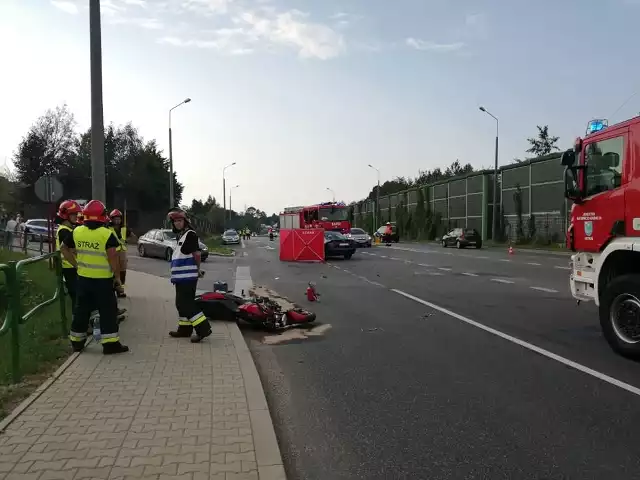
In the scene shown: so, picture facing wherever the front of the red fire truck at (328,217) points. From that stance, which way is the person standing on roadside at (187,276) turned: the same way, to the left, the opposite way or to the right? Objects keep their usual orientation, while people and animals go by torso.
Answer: to the right

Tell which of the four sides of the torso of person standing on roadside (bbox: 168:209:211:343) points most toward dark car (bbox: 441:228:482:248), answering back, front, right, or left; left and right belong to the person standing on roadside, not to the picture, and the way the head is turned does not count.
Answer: back

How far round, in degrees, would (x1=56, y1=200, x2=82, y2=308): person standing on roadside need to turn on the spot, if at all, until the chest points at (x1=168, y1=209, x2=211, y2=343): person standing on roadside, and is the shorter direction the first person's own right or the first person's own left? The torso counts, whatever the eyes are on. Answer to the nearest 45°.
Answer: approximately 45° to the first person's own right

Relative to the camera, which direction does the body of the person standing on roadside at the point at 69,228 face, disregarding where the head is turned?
to the viewer's right

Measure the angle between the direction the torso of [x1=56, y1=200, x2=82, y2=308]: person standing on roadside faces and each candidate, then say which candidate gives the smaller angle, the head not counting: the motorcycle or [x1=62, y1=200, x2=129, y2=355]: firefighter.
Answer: the motorcycle

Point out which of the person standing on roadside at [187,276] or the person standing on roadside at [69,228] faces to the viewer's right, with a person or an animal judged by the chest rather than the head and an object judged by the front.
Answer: the person standing on roadside at [69,228]

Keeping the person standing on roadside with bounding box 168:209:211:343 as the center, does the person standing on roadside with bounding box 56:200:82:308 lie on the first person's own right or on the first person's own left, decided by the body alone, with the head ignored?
on the first person's own right

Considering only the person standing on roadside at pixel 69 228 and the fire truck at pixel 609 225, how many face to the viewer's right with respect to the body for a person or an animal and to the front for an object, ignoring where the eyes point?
1

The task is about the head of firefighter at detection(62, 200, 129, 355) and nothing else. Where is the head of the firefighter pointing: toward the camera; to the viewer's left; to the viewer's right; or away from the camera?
away from the camera

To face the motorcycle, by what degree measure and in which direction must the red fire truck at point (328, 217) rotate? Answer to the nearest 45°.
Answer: approximately 45° to its right
